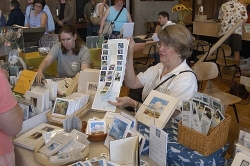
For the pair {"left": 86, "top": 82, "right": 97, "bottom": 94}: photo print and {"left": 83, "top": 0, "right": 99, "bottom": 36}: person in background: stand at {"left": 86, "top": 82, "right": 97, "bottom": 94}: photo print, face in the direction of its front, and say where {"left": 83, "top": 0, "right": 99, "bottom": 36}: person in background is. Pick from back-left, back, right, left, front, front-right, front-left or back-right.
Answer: back

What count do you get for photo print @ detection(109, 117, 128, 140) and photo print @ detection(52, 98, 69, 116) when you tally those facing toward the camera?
2

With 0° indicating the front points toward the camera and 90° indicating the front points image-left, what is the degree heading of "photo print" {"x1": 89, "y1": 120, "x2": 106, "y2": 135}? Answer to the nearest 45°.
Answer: approximately 0°

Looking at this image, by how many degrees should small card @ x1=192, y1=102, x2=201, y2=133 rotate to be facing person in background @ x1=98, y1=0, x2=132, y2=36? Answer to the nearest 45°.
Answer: approximately 135° to its right

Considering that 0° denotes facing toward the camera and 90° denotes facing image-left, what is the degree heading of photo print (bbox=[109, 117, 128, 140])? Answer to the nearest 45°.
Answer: approximately 0°
